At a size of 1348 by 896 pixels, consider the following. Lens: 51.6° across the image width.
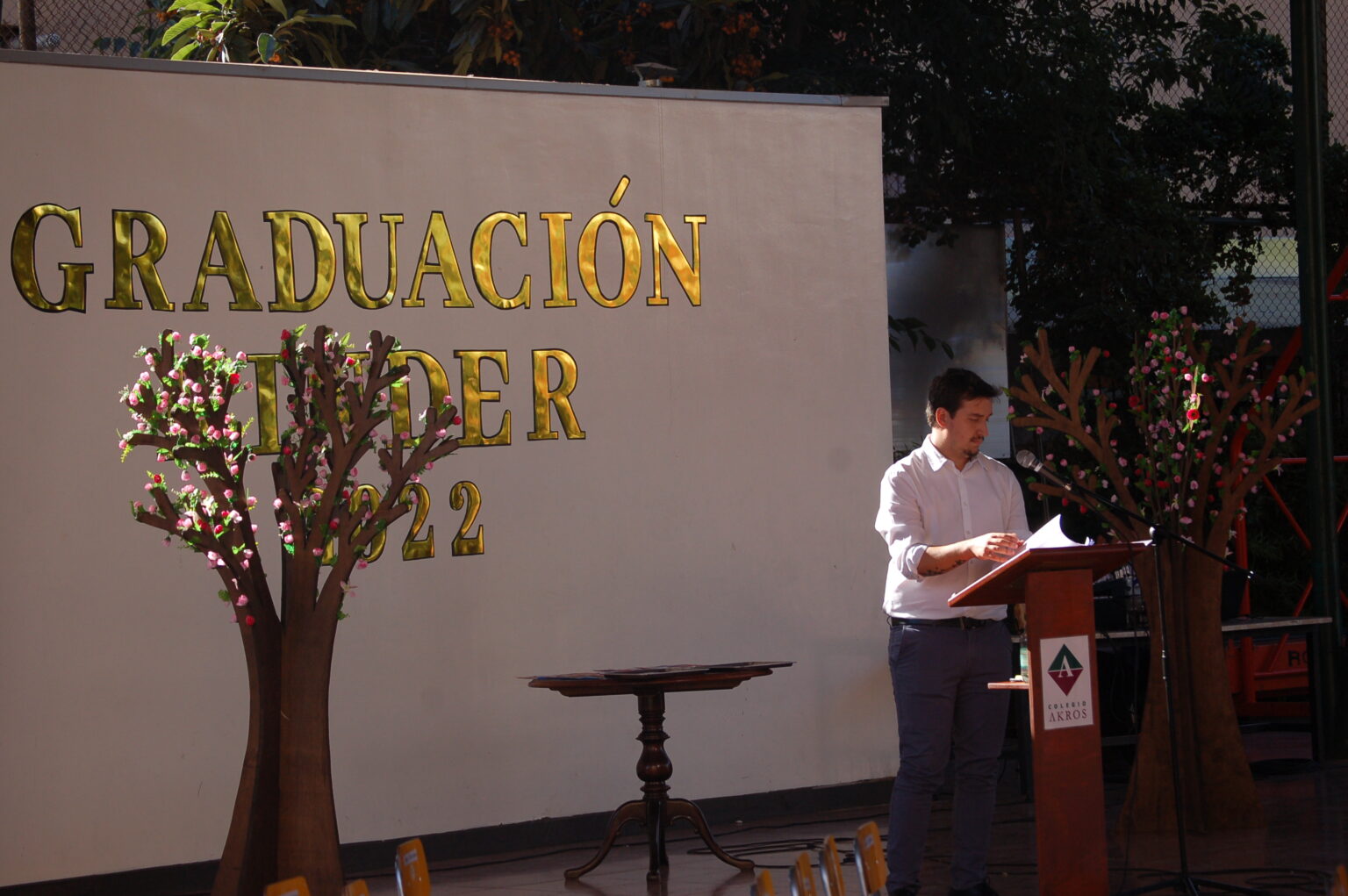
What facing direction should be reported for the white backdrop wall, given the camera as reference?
facing the viewer and to the right of the viewer

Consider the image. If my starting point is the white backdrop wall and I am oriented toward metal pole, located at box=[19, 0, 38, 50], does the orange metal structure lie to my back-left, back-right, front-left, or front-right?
back-right

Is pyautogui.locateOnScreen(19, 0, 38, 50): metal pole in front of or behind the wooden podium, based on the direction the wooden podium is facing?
behind

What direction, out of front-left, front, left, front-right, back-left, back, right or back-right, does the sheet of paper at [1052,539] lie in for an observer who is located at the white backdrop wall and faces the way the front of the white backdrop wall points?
front

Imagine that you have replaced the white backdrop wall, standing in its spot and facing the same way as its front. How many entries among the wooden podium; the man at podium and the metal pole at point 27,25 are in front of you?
2

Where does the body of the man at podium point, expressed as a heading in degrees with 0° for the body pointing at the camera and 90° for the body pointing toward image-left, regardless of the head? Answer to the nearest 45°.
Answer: approximately 315°

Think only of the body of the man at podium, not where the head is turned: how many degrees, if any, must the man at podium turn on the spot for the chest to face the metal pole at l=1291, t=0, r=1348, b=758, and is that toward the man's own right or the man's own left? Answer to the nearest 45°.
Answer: approximately 90° to the man's own left
